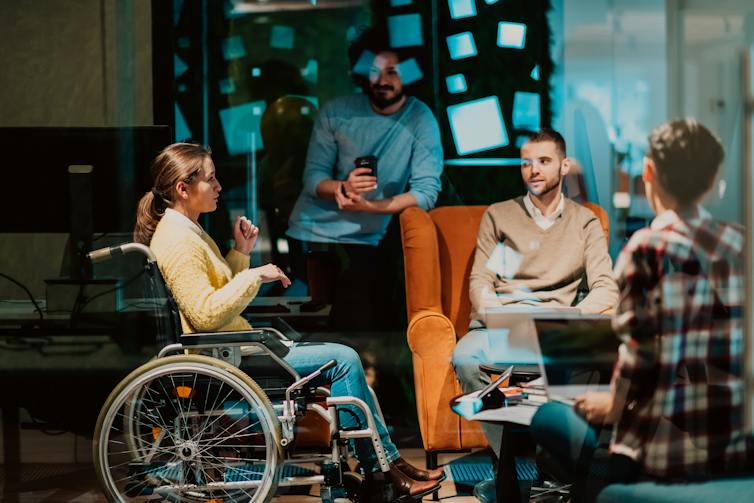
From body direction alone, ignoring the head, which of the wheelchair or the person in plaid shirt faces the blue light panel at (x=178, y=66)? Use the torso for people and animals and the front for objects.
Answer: the person in plaid shirt

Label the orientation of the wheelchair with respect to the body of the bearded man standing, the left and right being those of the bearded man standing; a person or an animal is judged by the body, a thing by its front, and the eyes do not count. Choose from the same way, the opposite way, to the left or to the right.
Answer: to the left

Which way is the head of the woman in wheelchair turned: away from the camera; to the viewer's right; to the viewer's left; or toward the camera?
to the viewer's right

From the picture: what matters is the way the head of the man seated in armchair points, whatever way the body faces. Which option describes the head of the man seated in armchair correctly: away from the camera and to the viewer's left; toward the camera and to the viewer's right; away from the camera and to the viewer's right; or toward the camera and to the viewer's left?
toward the camera and to the viewer's left

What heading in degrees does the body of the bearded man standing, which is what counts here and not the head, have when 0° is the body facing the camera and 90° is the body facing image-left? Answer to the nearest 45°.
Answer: approximately 0°

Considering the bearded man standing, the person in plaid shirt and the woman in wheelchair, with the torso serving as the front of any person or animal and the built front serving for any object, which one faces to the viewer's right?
the woman in wheelchair

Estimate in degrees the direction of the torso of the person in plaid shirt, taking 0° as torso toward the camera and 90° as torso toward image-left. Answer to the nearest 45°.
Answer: approximately 135°

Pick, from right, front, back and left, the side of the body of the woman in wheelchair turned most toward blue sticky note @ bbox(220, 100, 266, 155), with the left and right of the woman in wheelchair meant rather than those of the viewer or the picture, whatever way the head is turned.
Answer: left

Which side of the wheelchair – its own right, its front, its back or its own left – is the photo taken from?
right

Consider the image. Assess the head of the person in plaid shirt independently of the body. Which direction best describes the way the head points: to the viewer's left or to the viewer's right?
to the viewer's left

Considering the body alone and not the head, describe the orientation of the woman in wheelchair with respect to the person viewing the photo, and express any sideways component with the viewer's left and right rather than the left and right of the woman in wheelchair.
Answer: facing to the right of the viewer
